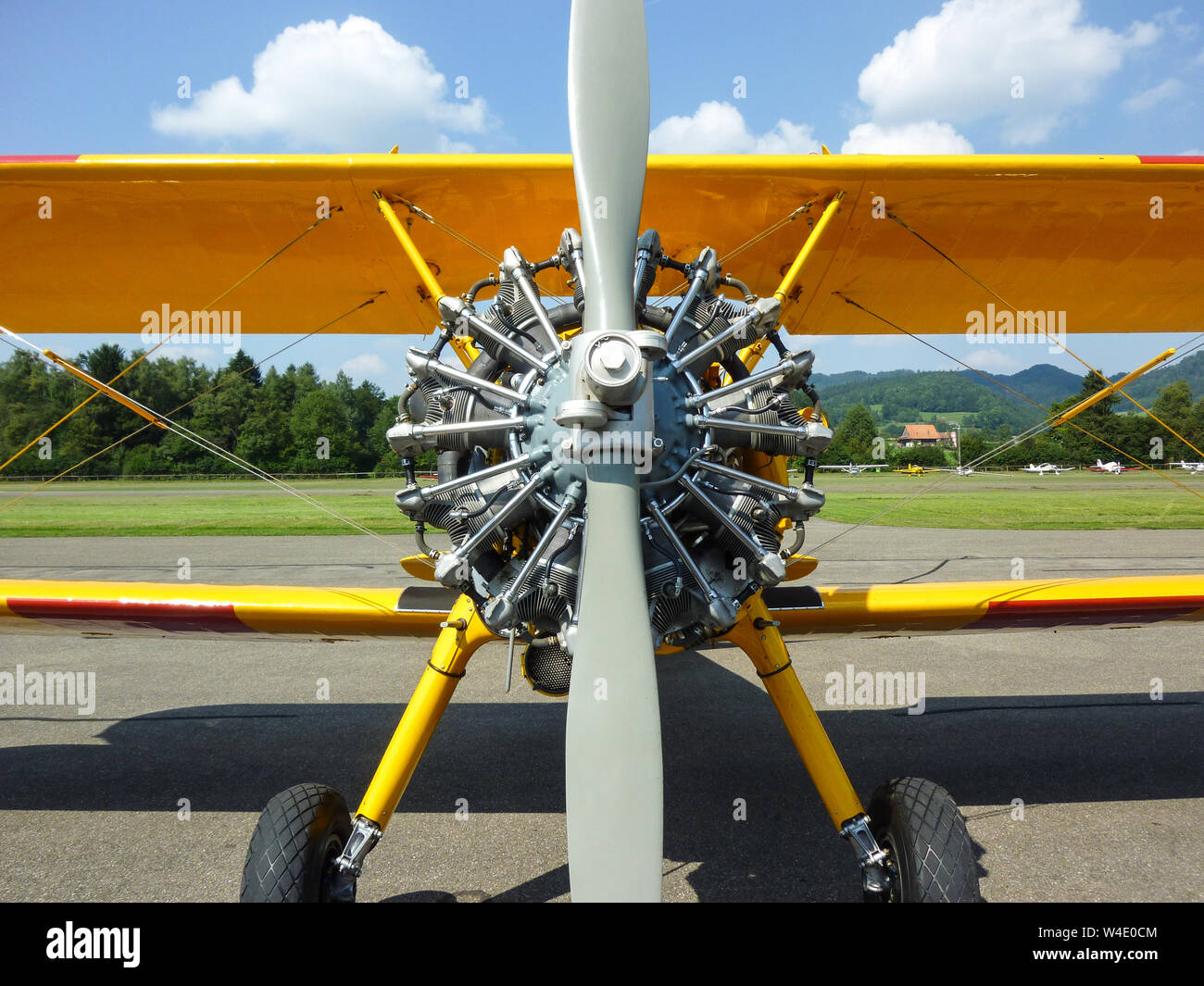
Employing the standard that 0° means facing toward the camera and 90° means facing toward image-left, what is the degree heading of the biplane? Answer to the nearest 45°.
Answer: approximately 0°
